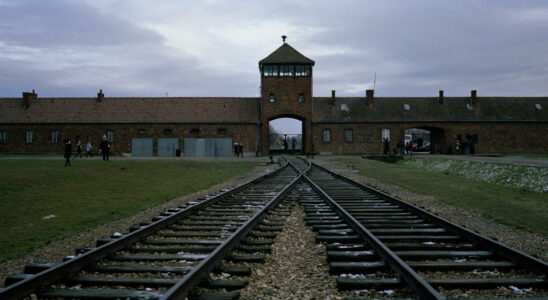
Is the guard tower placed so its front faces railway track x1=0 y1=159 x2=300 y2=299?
yes

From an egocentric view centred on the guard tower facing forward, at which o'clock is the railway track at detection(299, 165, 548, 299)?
The railway track is roughly at 12 o'clock from the guard tower.

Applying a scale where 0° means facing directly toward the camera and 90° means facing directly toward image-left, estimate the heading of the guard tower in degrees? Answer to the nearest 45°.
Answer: approximately 0°
